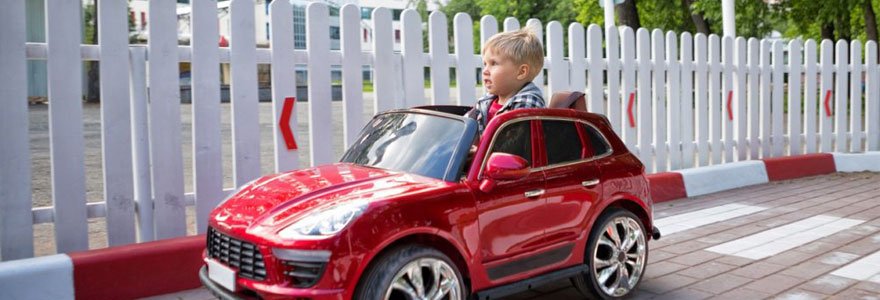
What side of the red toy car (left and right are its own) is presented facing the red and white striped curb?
right

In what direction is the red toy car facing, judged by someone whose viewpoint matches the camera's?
facing the viewer and to the left of the viewer
